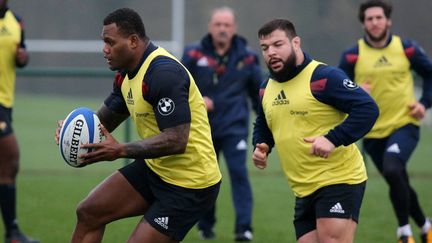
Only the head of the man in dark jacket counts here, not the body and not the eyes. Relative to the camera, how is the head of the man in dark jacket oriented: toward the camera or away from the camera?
toward the camera

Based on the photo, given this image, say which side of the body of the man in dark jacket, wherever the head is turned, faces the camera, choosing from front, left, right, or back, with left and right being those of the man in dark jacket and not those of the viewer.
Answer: front
